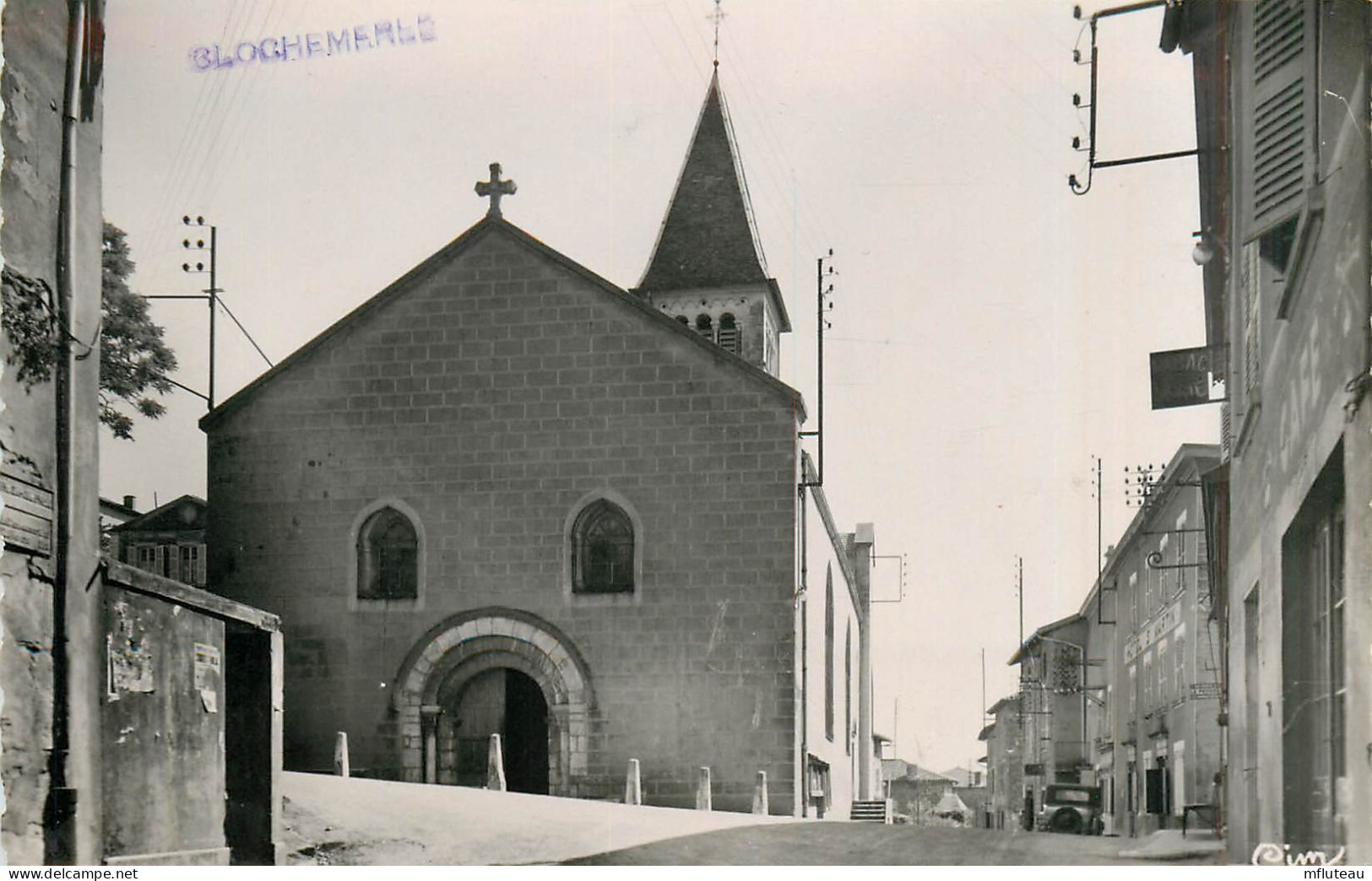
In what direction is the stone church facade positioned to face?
toward the camera

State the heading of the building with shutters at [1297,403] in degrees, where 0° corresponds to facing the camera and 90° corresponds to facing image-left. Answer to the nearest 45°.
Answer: approximately 90°

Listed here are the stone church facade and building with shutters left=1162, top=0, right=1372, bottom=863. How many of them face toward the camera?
1

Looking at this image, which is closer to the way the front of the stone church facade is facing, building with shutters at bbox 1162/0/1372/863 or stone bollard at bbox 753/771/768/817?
the building with shutters

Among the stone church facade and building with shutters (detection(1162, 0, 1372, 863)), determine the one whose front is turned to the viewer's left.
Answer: the building with shutters
